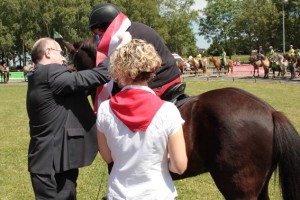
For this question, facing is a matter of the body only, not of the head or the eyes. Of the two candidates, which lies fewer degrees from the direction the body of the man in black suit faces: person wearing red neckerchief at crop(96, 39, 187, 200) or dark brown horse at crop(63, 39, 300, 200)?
the dark brown horse

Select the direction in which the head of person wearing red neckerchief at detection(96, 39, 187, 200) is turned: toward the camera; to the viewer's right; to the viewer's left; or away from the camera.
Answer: away from the camera

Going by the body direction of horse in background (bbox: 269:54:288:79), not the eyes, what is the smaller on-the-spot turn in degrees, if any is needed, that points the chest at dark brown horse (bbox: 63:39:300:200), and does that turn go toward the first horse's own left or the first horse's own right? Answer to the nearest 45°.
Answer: approximately 45° to the first horse's own left

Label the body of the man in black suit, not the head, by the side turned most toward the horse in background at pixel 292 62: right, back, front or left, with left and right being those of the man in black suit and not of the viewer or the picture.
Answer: front

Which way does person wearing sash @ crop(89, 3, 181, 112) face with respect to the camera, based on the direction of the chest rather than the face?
to the viewer's left

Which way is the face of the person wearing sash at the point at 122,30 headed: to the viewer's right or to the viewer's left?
to the viewer's left

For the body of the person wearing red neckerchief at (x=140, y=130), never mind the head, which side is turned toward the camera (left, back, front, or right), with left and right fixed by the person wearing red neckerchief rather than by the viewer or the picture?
back

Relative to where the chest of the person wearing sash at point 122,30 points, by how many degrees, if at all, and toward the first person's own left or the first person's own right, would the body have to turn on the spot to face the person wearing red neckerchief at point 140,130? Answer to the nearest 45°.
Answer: approximately 90° to the first person's own left

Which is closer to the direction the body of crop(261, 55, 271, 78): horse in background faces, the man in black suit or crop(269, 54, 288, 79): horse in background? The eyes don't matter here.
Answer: the man in black suit

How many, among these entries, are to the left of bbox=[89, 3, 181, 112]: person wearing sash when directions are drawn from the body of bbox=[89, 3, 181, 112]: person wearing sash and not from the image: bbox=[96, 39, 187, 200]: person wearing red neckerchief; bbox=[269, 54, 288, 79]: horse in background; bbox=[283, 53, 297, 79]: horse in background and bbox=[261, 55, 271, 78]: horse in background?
1

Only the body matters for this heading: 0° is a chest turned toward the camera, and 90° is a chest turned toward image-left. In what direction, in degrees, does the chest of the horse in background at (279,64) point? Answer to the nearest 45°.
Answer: approximately 45°

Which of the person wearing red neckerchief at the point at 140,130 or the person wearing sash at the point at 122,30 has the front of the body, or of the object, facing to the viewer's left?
the person wearing sash at the point at 122,30
